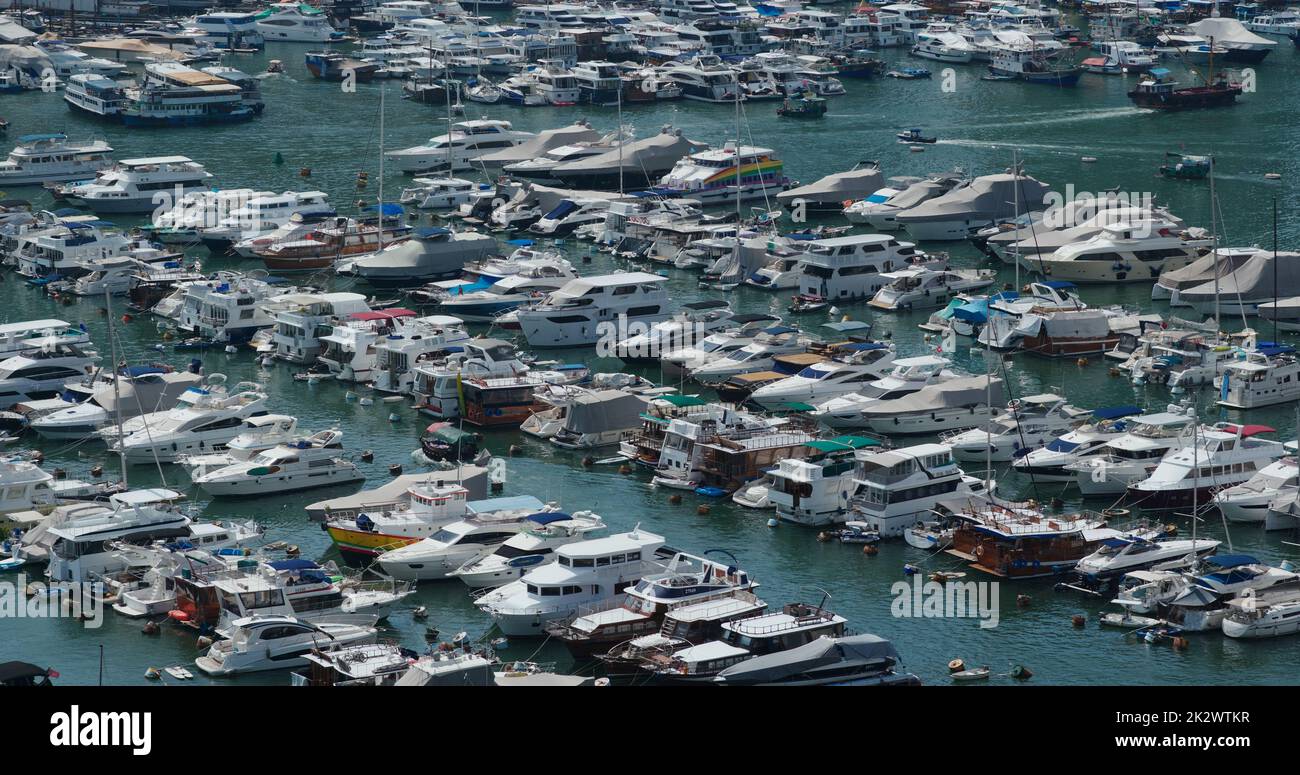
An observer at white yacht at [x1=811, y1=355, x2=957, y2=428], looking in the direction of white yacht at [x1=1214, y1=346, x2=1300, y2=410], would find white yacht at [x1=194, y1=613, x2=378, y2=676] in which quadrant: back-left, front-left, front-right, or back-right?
back-right

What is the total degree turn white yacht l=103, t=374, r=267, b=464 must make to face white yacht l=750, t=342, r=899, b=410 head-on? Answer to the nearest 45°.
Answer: approximately 135° to its left

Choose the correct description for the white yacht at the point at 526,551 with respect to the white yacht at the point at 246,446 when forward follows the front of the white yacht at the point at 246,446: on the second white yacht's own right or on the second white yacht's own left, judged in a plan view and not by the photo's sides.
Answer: on the second white yacht's own left

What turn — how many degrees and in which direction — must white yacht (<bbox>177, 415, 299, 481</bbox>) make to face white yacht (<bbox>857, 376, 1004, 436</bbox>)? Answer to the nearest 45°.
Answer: approximately 135° to its left
